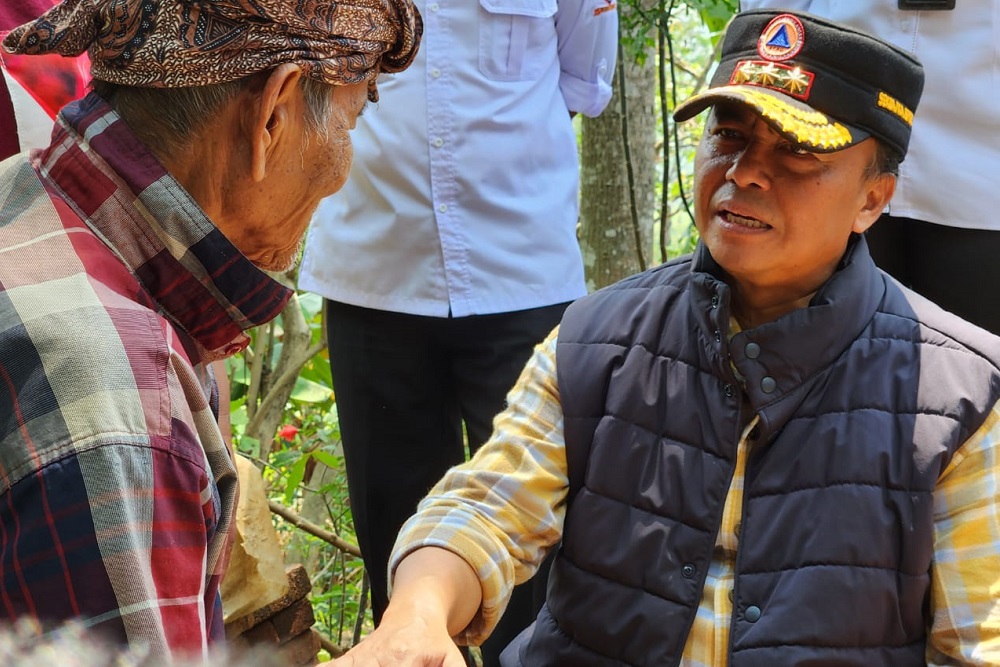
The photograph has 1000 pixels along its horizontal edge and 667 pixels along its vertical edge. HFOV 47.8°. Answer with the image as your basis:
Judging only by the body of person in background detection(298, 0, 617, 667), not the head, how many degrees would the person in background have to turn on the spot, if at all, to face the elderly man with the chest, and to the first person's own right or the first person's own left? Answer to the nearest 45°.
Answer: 0° — they already face them

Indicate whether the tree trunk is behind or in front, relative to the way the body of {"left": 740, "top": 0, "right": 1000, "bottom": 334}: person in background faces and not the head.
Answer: behind

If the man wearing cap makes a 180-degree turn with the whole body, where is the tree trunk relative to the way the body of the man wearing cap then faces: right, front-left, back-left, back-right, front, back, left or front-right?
front-left

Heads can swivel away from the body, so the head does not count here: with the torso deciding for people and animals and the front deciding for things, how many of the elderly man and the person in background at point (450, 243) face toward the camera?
1

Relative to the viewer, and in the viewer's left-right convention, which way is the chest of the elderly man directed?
facing away from the viewer and to the right of the viewer

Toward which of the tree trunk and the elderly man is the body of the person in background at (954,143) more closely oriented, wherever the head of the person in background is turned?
the elderly man

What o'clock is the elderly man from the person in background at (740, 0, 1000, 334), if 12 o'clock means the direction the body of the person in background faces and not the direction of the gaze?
The elderly man is roughly at 1 o'clock from the person in background.

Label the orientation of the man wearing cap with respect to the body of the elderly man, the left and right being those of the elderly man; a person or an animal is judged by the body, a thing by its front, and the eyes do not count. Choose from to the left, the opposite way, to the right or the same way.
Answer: the opposite way

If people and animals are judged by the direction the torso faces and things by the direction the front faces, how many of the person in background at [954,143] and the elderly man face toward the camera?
1

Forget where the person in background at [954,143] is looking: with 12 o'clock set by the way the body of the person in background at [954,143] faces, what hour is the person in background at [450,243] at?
the person in background at [450,243] is roughly at 3 o'clock from the person in background at [954,143].

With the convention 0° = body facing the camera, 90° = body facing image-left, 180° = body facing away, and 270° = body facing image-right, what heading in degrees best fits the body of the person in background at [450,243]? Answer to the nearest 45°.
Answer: approximately 0°

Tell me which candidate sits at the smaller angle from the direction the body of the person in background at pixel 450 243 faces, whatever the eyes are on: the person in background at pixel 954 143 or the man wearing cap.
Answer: the man wearing cap

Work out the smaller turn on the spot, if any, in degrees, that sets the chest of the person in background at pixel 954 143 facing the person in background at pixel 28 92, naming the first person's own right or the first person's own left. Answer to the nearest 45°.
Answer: approximately 45° to the first person's own right

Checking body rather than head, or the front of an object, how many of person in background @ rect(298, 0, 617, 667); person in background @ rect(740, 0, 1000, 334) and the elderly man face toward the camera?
2
